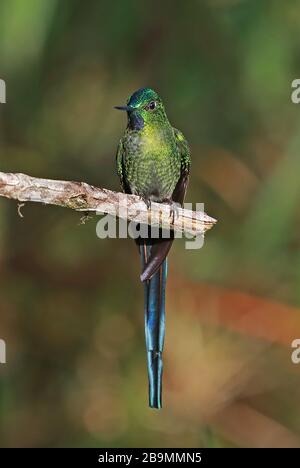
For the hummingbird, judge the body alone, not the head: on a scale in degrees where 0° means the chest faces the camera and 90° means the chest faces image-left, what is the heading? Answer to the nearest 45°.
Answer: approximately 45°
